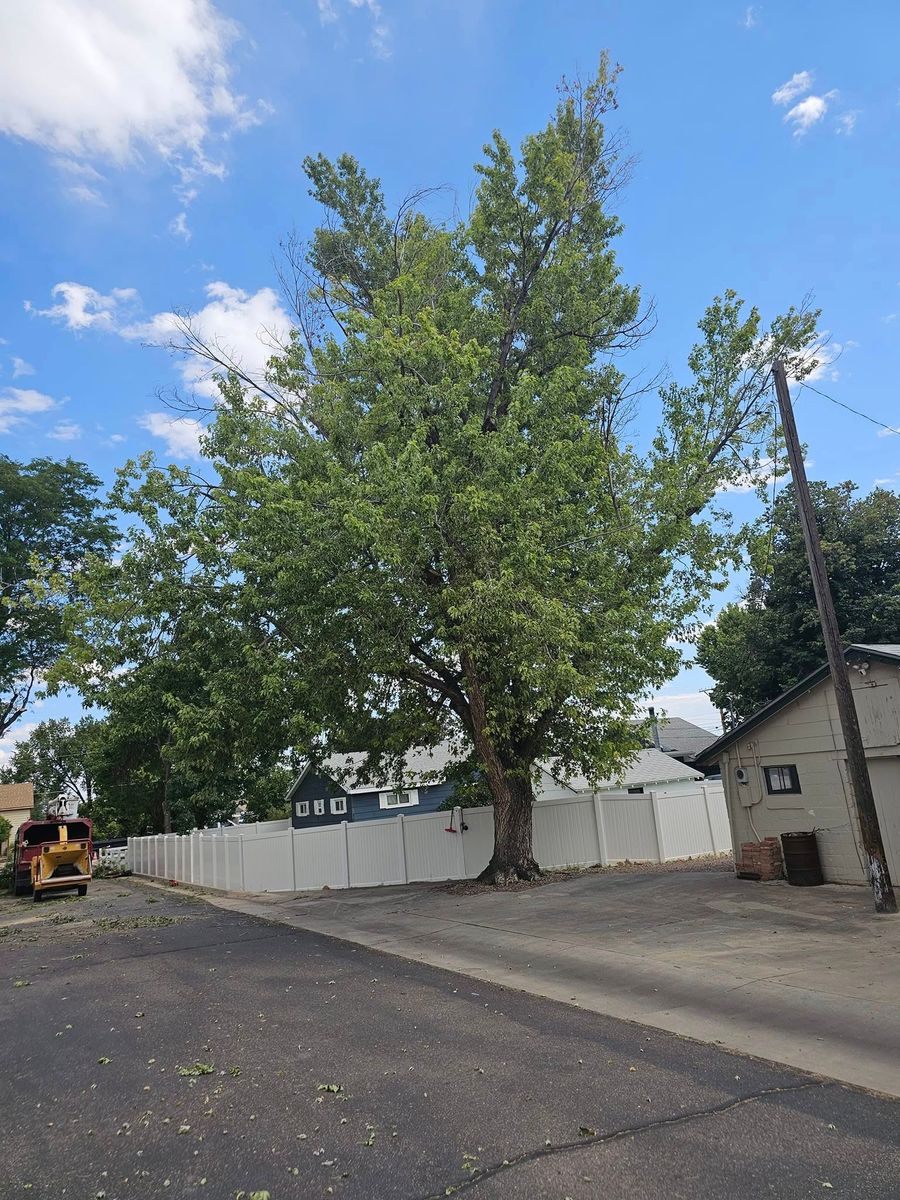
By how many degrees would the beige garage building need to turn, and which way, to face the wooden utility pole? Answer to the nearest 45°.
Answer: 0° — it already faces it

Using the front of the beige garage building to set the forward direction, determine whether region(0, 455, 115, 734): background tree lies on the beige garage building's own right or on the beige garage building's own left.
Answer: on the beige garage building's own right

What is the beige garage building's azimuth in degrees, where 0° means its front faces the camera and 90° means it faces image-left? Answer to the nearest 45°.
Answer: approximately 0°

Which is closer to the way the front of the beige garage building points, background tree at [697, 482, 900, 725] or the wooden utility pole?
the wooden utility pole

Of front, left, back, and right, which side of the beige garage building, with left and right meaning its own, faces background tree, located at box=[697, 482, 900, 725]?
back

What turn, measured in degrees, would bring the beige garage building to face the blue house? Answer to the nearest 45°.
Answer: approximately 135° to its right

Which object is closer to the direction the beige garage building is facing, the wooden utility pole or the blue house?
the wooden utility pole

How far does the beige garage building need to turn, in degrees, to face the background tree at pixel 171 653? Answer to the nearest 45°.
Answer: approximately 90° to its right

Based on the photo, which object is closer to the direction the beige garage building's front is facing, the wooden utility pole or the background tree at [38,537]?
the wooden utility pole
